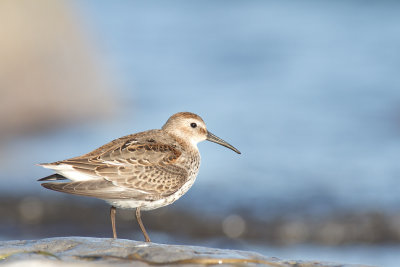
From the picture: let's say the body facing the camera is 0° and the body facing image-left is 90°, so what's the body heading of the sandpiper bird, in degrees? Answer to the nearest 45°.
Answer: approximately 270°

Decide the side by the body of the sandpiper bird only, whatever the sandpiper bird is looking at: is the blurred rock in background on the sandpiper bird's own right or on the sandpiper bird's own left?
on the sandpiper bird's own left
